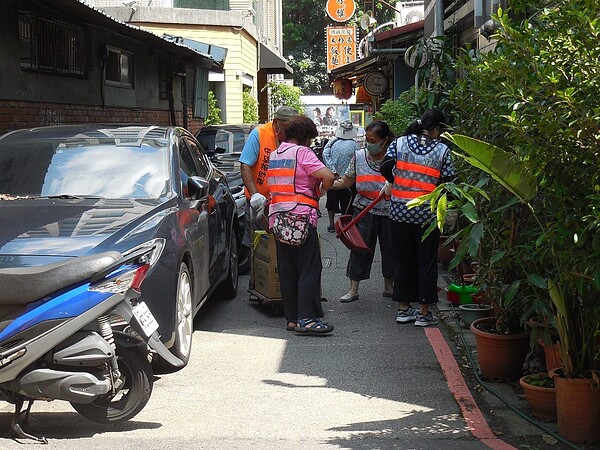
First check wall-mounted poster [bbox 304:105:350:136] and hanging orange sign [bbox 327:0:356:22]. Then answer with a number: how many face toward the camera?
2

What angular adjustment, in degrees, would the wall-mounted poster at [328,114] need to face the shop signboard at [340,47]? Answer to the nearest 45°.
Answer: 0° — it already faces it

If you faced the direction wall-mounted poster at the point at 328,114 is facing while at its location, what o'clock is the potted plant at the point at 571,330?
The potted plant is roughly at 12 o'clock from the wall-mounted poster.

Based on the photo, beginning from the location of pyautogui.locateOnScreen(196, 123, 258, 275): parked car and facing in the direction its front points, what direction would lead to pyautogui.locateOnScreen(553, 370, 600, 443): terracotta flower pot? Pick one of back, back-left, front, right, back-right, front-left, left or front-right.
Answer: front-left

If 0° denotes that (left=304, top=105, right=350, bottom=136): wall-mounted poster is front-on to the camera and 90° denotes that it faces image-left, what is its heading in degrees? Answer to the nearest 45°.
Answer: approximately 0°

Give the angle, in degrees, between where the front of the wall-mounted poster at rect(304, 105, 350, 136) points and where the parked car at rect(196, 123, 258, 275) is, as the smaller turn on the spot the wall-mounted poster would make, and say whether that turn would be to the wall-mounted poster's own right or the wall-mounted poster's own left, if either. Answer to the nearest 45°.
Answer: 0° — it already faces it

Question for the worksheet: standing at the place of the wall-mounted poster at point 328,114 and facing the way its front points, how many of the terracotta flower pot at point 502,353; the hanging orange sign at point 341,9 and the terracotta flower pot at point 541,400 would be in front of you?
3

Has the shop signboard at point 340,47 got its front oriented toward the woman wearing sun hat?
yes

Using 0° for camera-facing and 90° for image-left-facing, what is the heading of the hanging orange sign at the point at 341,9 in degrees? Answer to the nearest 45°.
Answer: approximately 0°

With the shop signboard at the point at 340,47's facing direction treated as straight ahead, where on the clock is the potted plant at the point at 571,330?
The potted plant is roughly at 12 o'clock from the shop signboard.

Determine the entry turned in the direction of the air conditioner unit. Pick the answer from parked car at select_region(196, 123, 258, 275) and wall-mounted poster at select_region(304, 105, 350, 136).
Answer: the wall-mounted poster
